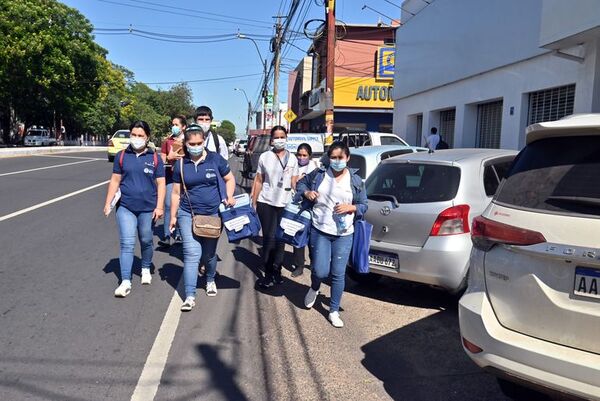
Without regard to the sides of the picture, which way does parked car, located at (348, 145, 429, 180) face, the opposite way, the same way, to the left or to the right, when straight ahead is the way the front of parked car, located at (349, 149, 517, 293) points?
the same way

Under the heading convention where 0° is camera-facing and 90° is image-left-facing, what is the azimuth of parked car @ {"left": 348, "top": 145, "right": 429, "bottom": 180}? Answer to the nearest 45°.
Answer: approximately 225°

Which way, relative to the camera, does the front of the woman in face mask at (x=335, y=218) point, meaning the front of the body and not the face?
toward the camera

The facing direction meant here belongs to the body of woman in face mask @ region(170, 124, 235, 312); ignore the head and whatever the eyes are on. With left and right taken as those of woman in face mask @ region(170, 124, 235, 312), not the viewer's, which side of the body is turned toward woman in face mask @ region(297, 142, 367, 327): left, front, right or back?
left

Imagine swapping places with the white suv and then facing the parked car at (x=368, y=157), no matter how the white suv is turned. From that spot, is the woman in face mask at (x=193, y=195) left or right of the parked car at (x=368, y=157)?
left

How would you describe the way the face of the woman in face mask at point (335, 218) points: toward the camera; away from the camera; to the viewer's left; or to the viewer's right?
toward the camera

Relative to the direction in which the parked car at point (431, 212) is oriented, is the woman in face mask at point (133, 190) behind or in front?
behind

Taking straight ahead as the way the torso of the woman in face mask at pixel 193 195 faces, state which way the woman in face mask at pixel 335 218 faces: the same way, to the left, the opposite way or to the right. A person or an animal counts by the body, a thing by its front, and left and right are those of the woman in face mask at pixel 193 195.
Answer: the same way

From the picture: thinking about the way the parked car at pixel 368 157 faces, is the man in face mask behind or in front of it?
behind

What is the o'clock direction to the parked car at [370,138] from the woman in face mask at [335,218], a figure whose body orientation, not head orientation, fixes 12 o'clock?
The parked car is roughly at 6 o'clock from the woman in face mask.

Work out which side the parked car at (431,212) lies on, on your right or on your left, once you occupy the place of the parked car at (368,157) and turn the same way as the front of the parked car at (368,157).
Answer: on your right

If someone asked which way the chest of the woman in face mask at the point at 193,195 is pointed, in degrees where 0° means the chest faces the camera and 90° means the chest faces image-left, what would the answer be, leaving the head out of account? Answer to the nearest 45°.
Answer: approximately 0°

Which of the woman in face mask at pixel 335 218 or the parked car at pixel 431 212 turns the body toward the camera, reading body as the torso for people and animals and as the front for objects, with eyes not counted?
the woman in face mask

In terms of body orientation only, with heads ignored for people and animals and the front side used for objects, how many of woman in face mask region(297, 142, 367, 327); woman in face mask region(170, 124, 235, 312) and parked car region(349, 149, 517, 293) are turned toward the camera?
2

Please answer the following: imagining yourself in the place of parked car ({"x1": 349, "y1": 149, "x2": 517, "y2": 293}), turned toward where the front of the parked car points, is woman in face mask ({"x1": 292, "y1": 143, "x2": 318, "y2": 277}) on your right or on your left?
on your left

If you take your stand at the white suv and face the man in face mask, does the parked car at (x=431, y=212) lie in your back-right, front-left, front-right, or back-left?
front-right

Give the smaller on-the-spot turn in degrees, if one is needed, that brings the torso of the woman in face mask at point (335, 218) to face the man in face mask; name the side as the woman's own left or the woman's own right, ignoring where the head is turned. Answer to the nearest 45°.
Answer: approximately 135° to the woman's own right

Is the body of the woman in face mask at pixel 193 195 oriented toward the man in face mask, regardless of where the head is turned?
no

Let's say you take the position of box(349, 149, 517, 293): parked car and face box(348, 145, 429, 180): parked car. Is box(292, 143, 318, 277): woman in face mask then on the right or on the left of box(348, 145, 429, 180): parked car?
left

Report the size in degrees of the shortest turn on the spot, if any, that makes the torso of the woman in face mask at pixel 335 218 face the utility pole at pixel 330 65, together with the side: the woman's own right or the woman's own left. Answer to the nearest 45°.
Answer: approximately 180°

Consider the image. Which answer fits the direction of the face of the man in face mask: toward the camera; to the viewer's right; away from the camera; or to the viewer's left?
toward the camera
